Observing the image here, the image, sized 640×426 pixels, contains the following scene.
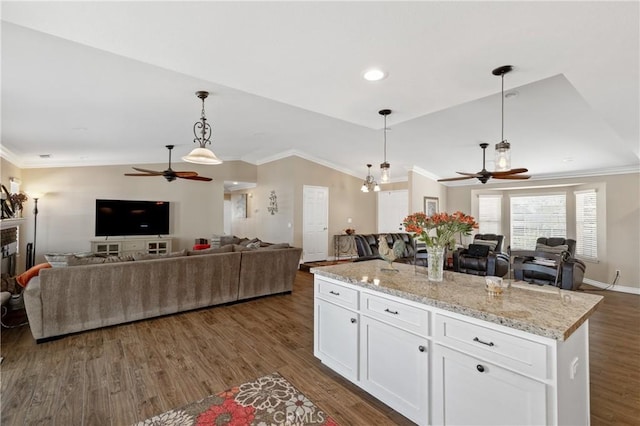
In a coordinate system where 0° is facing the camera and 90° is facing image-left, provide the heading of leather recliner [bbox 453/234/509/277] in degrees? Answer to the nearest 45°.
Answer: approximately 45°

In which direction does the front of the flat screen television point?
toward the camera

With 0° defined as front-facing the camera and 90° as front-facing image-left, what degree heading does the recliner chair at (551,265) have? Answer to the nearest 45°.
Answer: approximately 45°

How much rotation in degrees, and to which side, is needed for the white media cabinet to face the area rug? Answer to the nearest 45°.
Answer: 0° — it already faces it

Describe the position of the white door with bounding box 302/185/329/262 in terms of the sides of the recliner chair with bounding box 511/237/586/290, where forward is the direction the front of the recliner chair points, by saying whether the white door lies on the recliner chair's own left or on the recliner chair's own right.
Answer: on the recliner chair's own right

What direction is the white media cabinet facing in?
toward the camera

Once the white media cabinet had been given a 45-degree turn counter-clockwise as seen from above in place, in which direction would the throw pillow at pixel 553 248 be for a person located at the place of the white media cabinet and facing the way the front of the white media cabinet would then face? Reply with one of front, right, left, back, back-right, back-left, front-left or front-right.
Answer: front

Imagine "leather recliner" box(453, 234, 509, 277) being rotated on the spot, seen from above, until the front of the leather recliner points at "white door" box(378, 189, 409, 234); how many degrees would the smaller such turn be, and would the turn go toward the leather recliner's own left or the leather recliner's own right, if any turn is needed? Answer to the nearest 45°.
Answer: approximately 90° to the leather recliner's own right

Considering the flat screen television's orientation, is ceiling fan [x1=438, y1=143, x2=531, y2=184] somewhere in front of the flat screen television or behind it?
in front

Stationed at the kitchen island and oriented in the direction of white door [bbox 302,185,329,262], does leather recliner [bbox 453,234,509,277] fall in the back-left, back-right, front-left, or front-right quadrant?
front-right

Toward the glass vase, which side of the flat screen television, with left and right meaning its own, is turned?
front

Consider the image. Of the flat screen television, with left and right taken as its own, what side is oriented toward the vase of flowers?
front

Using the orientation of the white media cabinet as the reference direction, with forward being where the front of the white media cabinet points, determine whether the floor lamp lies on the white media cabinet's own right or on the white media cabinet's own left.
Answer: on the white media cabinet's own right

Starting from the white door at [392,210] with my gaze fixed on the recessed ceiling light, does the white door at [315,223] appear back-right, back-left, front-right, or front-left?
front-right
